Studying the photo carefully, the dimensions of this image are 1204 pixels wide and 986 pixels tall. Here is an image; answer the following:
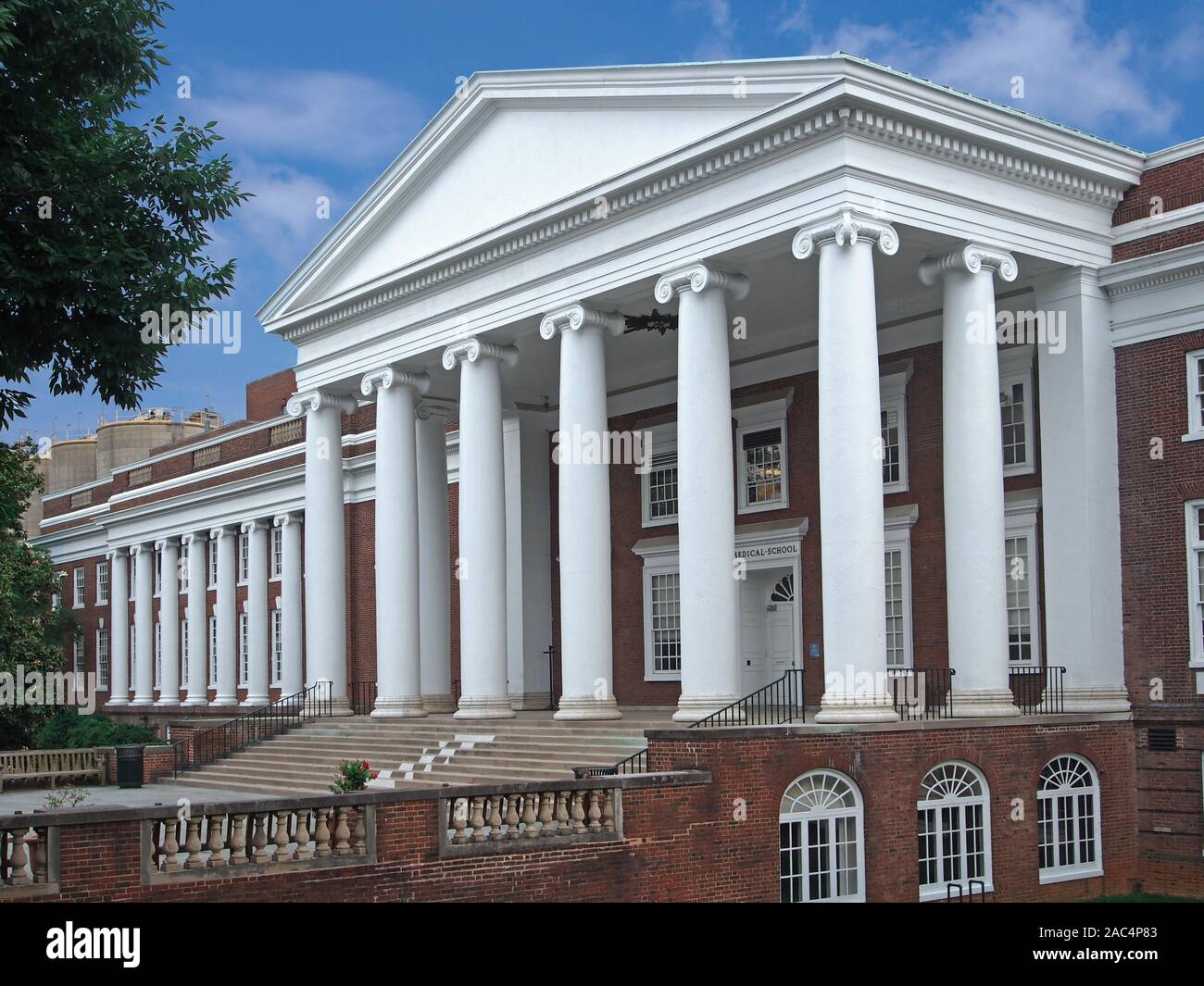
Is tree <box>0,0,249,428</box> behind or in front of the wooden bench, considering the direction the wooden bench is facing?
in front

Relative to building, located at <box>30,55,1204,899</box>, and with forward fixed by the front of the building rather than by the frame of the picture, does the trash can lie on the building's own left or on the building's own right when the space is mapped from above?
on the building's own right

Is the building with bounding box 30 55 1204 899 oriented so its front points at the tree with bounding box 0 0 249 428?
yes

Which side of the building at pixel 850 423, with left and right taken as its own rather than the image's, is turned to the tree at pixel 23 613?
right

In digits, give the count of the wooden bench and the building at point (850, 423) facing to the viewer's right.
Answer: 0

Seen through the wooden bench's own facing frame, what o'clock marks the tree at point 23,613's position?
The tree is roughly at 6 o'clock from the wooden bench.

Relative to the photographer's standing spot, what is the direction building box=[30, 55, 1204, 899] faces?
facing the viewer and to the left of the viewer

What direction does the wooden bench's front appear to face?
toward the camera

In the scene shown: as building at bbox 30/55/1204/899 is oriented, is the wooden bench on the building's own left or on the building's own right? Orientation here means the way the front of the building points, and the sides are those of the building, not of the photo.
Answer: on the building's own right
